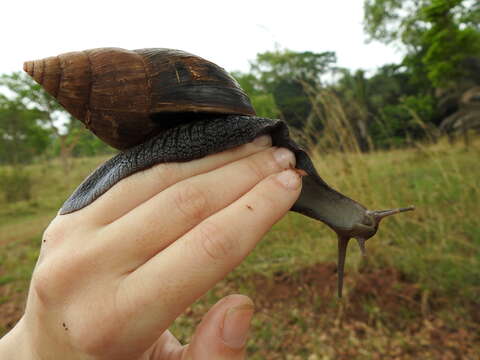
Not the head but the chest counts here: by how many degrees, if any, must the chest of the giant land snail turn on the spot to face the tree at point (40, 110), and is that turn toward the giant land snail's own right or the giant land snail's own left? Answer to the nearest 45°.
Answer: approximately 135° to the giant land snail's own left

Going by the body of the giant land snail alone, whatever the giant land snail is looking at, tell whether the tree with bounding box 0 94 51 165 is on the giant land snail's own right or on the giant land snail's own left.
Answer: on the giant land snail's own left

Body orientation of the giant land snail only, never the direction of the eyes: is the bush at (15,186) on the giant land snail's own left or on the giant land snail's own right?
on the giant land snail's own left

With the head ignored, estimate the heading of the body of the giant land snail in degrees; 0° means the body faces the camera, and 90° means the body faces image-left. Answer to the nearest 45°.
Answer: approximately 270°

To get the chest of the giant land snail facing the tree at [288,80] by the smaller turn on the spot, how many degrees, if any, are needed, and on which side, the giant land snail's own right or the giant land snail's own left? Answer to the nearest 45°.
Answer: approximately 90° to the giant land snail's own left
